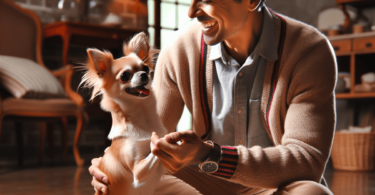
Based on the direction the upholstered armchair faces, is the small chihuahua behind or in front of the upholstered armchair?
in front

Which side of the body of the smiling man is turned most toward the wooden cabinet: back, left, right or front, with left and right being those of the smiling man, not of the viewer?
back

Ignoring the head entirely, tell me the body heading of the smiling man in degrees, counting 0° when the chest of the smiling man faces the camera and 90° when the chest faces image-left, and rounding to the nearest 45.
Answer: approximately 45°

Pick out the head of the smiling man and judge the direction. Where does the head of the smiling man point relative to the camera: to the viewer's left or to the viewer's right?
to the viewer's left

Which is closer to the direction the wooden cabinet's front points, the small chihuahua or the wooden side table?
the small chihuahua

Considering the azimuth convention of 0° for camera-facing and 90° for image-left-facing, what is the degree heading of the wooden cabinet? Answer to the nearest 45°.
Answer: approximately 0°

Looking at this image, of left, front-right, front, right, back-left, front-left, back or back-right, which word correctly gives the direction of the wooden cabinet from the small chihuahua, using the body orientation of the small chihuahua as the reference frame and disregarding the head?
left

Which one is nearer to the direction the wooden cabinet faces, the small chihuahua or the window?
the small chihuahua

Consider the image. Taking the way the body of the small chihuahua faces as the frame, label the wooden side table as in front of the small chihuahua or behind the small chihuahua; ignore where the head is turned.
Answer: behind

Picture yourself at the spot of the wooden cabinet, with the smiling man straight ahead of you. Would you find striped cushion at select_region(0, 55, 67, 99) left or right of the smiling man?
right

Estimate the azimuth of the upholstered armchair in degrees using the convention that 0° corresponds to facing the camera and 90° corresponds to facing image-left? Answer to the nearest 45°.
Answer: approximately 315°

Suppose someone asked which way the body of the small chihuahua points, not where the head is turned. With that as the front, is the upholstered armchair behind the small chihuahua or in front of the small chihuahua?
behind
